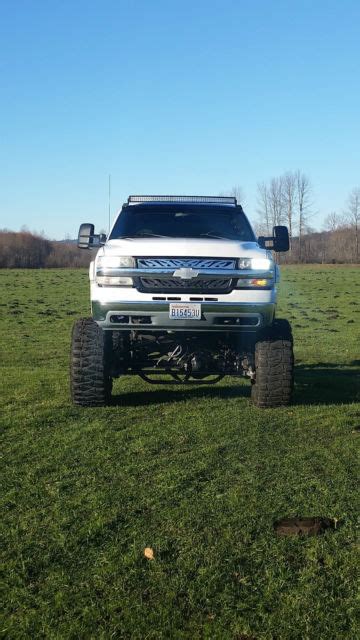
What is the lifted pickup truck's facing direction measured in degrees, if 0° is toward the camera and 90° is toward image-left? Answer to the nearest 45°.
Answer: approximately 0°
